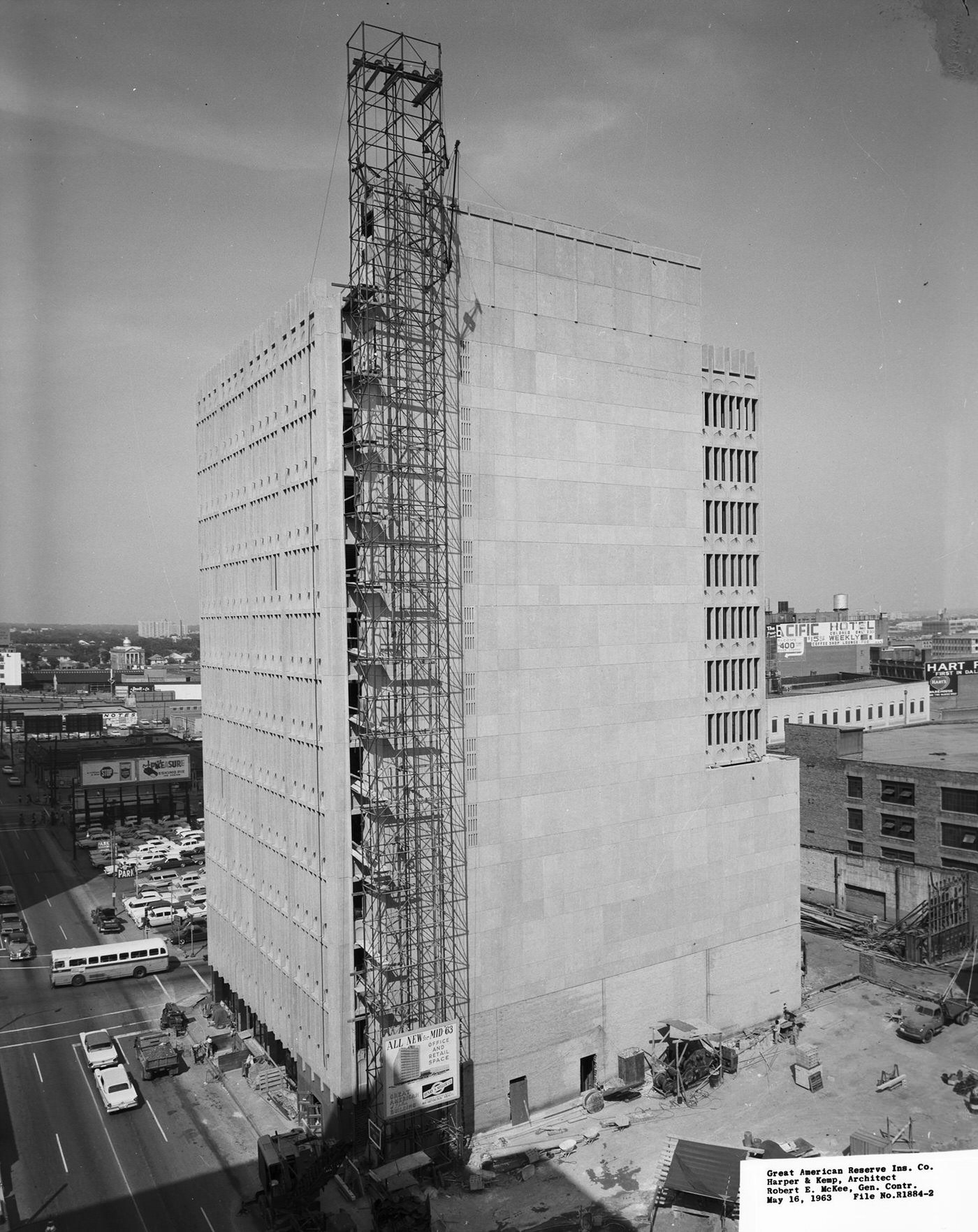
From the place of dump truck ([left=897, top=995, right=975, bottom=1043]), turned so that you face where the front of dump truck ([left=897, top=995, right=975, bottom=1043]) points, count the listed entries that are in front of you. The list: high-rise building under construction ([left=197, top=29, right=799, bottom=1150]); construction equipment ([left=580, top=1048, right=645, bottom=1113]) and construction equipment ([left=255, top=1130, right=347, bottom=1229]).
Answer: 3

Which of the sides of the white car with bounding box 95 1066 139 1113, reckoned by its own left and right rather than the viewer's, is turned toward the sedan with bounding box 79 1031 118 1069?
front

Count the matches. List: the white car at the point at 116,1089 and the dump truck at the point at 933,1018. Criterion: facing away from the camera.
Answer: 1

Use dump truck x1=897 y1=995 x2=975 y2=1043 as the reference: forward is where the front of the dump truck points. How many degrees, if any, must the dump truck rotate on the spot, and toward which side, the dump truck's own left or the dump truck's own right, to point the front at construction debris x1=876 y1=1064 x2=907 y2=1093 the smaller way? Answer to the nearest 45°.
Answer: approximately 45° to the dump truck's own left

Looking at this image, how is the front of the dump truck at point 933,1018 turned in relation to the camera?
facing the viewer and to the left of the viewer

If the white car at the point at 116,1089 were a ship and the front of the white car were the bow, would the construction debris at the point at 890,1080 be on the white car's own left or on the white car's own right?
on the white car's own right

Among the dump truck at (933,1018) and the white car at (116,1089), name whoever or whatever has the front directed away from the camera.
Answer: the white car

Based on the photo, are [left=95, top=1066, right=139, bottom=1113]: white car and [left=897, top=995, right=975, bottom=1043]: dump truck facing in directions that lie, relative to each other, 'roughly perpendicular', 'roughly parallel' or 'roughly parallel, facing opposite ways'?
roughly perpendicular

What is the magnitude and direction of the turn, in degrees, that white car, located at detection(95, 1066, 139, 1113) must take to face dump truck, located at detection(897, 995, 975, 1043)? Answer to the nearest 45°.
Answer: approximately 90° to its right

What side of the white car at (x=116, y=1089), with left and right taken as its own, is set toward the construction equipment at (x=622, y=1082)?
right

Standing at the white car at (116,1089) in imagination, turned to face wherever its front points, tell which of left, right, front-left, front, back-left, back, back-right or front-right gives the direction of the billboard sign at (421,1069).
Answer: back-right

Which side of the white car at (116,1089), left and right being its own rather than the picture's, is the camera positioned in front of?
back

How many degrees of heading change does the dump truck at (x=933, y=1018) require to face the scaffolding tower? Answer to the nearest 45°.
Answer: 0° — it already faces it
